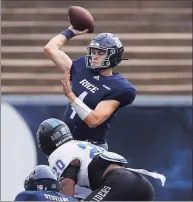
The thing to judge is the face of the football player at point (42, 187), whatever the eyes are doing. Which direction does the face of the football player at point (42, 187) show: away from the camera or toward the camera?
away from the camera

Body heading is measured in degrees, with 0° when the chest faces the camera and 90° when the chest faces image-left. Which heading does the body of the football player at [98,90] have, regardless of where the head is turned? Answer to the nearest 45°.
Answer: approximately 45°

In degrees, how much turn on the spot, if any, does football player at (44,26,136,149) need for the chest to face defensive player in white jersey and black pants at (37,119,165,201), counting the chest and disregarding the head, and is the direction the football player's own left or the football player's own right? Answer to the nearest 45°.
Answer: approximately 45° to the football player's own left
